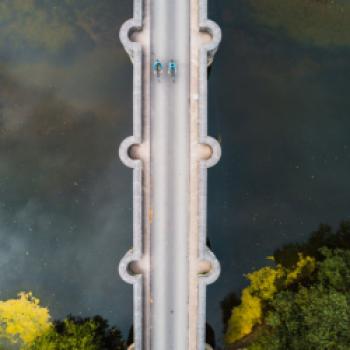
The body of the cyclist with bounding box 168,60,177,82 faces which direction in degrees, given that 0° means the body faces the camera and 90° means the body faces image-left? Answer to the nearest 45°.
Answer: approximately 180°
